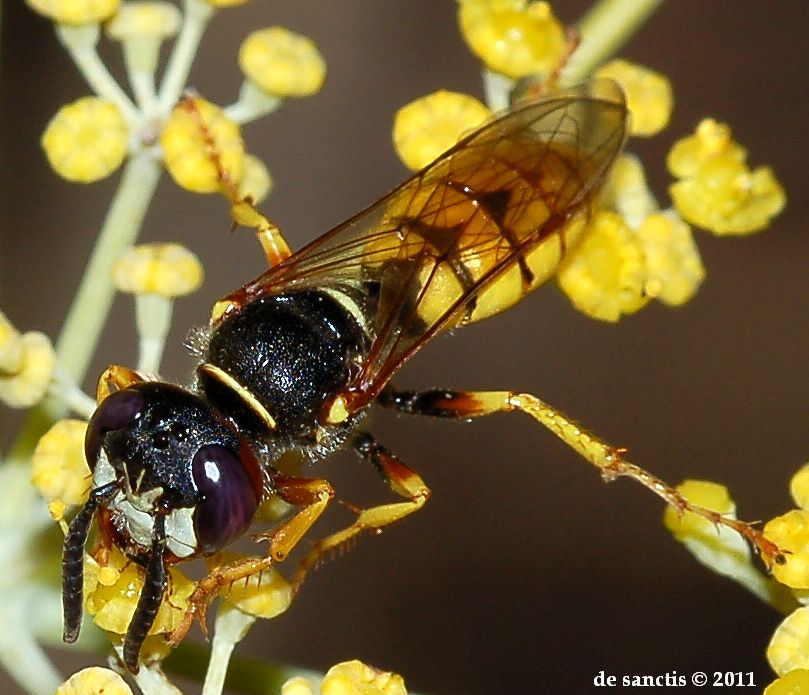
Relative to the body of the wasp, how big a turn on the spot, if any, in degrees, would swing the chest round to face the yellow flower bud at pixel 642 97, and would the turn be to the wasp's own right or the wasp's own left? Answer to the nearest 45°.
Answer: approximately 180°

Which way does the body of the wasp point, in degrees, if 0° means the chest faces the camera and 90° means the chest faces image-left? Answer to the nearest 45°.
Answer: approximately 45°
